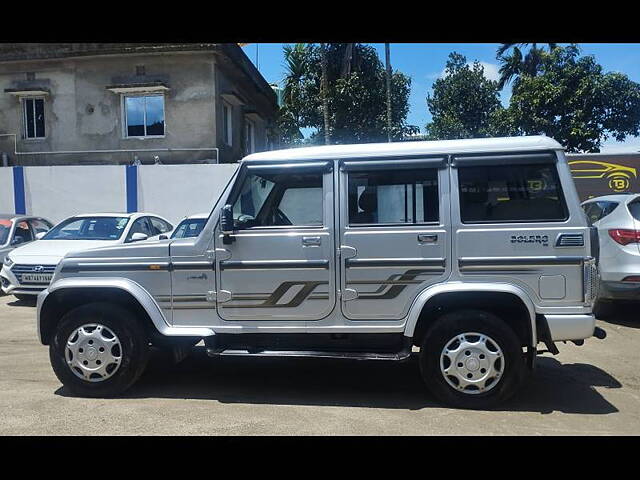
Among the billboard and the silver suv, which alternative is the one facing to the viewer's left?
the silver suv

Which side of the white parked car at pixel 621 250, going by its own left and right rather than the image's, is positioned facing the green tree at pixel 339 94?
front

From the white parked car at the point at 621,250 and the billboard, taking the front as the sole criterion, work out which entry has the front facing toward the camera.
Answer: the billboard

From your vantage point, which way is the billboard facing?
toward the camera

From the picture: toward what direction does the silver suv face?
to the viewer's left

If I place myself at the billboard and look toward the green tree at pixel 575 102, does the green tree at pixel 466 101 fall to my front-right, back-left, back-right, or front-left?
front-left

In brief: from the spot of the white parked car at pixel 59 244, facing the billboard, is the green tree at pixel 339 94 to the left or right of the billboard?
left

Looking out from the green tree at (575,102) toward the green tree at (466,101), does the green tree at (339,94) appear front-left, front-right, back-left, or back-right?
front-left

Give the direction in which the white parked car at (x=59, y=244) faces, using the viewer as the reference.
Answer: facing the viewer and to the left of the viewer

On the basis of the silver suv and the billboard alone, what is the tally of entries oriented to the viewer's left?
1

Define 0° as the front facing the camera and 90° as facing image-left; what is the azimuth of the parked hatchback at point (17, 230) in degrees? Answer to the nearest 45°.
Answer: approximately 45°

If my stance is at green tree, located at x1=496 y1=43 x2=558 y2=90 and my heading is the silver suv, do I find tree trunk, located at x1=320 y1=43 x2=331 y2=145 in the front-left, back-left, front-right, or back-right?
front-right

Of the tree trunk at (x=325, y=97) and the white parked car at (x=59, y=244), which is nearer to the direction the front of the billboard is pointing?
the white parked car

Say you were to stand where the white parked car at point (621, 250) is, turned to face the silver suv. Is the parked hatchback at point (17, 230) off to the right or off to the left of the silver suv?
right

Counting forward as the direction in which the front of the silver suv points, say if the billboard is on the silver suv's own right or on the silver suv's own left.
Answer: on the silver suv's own right

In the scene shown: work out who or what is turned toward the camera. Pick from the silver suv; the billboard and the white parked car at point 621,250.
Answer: the billboard

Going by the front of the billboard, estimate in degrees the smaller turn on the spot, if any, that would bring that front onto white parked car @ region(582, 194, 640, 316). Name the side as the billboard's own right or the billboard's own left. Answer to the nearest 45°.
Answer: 0° — it already faces it
